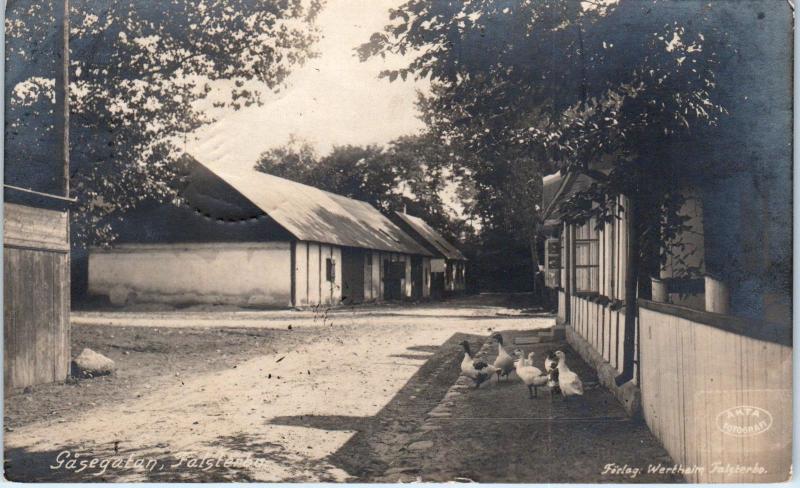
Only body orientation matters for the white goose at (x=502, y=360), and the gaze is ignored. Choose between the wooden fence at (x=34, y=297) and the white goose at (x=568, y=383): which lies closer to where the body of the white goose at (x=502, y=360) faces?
the wooden fence

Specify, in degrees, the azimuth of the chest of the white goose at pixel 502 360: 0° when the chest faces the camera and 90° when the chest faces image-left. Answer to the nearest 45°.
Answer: approximately 45°

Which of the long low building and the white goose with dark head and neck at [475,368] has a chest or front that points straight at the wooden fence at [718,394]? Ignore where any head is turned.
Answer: the long low building

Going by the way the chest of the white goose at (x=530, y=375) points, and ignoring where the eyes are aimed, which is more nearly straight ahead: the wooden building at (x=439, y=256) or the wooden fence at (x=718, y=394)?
the wooden building

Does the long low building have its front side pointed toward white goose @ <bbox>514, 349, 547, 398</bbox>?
yes

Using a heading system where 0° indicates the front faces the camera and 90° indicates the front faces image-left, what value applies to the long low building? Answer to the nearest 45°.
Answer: approximately 315°

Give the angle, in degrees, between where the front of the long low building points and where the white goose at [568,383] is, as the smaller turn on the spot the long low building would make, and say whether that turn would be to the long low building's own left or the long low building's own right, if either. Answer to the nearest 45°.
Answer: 0° — it already faces it

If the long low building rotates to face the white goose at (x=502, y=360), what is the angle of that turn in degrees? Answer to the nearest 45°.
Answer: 0° — it already faces it
